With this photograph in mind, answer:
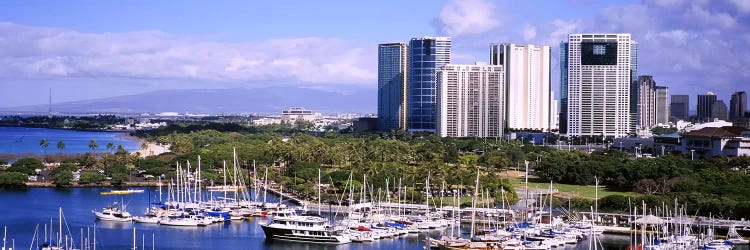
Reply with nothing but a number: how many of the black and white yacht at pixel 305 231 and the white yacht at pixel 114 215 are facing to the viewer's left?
2

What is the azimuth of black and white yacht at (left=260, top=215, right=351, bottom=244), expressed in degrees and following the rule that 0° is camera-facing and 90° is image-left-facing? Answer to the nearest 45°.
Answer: approximately 90°

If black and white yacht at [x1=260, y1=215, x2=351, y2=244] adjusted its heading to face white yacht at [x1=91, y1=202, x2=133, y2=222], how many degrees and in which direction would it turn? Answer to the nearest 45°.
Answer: approximately 45° to its right

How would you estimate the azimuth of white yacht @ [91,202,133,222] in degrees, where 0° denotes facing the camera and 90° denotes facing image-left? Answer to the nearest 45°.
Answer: approximately 90°

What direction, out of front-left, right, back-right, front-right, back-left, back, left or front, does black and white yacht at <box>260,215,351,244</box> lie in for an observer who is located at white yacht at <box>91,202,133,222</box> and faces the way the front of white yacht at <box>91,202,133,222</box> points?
back-left

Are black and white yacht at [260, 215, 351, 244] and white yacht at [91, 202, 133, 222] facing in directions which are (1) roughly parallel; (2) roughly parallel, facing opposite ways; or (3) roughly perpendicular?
roughly parallel
